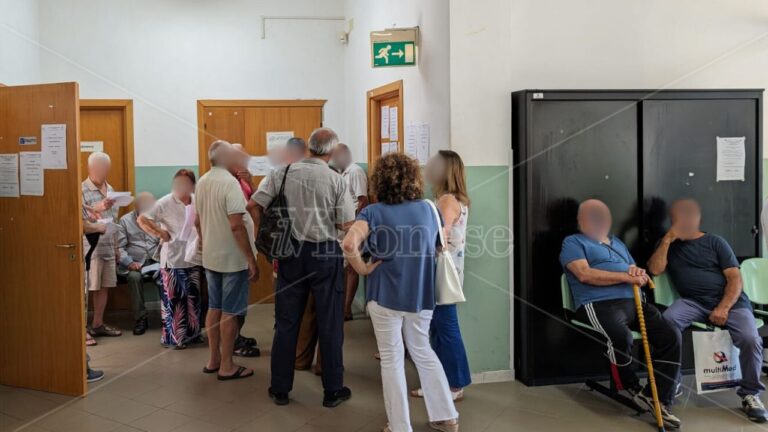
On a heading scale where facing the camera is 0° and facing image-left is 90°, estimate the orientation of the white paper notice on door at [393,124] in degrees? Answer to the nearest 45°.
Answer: approximately 45°

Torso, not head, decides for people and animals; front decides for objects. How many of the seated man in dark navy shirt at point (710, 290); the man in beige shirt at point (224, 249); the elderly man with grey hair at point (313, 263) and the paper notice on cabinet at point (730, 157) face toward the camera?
2

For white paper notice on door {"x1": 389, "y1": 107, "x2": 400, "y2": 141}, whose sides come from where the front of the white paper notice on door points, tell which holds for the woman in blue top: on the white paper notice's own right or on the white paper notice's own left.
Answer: on the white paper notice's own left

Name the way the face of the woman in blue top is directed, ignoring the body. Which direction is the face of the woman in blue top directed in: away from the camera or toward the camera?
away from the camera

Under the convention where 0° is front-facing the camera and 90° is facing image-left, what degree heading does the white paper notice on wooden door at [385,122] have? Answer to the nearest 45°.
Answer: approximately 45°

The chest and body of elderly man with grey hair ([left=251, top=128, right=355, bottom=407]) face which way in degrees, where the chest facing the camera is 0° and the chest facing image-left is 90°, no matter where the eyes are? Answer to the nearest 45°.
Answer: approximately 180°

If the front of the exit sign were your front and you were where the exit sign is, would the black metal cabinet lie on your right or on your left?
on your left

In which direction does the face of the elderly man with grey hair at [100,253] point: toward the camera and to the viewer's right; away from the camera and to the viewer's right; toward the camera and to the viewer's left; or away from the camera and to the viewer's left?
toward the camera and to the viewer's right

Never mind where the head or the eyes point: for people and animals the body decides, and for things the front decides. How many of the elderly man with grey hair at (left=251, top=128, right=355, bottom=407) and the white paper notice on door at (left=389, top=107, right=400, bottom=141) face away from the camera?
1

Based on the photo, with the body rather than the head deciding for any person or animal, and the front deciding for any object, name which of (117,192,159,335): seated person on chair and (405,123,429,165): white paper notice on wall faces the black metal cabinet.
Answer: the seated person on chair

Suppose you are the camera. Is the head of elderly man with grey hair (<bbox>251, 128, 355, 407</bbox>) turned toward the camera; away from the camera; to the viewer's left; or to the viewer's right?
away from the camera

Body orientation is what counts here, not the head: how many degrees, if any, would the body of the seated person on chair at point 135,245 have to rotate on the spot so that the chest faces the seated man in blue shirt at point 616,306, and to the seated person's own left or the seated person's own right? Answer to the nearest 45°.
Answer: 0° — they already face them

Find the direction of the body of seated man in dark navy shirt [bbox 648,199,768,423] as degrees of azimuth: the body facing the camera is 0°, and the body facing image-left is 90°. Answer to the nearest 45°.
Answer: approximately 0°

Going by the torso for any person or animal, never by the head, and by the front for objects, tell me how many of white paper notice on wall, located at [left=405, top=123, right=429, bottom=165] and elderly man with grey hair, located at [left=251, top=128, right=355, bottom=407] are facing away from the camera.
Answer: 1

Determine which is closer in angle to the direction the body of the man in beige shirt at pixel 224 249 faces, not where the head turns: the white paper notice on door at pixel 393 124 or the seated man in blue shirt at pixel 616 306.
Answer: the white paper notice on door

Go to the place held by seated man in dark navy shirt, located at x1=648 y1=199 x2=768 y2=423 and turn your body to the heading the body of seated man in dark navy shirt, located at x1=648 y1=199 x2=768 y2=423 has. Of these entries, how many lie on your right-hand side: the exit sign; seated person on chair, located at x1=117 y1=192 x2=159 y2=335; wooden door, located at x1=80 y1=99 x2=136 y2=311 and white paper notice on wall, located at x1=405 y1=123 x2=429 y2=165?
4

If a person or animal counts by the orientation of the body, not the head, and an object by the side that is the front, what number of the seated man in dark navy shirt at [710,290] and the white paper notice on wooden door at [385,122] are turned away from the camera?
0
